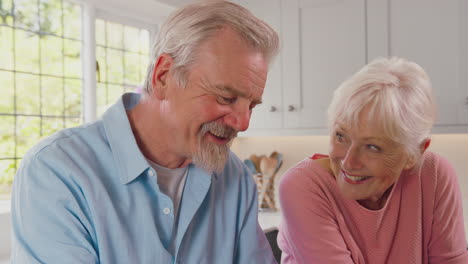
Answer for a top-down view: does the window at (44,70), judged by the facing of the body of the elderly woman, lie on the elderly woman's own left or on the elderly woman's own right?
on the elderly woman's own right

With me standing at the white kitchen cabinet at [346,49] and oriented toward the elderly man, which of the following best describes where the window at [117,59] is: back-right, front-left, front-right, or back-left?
front-right

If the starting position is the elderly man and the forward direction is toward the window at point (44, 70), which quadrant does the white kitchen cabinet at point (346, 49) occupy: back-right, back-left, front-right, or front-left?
front-right

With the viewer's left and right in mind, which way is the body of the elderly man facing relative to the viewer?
facing the viewer and to the right of the viewer

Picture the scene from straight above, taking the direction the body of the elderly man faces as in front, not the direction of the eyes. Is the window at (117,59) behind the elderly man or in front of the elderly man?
behind

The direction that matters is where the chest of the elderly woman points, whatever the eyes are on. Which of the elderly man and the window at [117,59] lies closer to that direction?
the elderly man

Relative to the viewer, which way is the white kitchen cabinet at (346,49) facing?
toward the camera

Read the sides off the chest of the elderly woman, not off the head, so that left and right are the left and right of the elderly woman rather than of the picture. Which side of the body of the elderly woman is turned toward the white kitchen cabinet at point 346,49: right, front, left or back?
back

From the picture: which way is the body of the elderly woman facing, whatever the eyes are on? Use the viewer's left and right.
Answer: facing the viewer

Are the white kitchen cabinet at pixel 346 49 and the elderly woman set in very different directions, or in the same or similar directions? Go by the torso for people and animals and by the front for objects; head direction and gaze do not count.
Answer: same or similar directions

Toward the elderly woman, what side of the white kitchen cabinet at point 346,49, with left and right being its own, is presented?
front

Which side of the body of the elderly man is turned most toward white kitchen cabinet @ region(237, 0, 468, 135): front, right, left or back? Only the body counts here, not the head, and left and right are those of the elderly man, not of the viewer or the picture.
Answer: left

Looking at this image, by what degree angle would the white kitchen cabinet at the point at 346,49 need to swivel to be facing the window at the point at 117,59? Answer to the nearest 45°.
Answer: approximately 90° to its right

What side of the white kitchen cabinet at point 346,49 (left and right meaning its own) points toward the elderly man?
front

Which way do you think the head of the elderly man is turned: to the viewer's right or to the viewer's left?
to the viewer's right

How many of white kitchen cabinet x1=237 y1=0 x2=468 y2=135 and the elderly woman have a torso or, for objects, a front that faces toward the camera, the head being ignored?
2

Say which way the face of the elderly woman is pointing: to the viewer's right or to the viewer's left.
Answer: to the viewer's left
